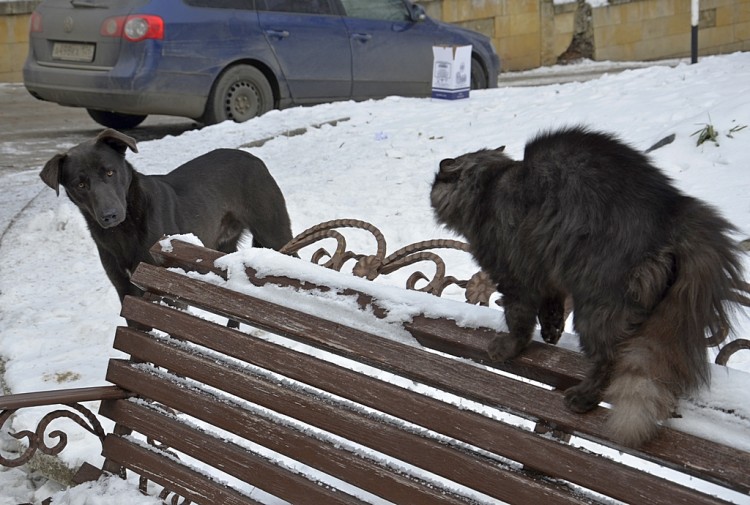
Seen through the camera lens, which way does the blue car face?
facing away from the viewer and to the right of the viewer

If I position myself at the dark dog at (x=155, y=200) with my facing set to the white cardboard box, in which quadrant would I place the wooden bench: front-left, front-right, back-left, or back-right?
back-right

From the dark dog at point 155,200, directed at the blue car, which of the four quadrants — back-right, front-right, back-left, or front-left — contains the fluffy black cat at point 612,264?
back-right

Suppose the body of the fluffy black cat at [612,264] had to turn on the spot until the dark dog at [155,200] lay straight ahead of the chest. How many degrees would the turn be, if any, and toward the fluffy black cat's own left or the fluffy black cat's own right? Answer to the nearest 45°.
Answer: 0° — it already faces it

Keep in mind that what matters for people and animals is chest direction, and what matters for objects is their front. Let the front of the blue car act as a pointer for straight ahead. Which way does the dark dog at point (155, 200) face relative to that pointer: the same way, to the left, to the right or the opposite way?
the opposite way

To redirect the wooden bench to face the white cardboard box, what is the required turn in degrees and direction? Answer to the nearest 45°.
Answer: approximately 135° to its right

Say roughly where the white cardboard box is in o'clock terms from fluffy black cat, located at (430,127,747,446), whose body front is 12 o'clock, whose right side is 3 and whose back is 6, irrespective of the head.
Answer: The white cardboard box is roughly at 1 o'clock from the fluffy black cat.

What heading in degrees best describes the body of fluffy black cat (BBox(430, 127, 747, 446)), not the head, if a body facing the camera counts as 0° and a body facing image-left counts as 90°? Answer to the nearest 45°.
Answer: approximately 135°

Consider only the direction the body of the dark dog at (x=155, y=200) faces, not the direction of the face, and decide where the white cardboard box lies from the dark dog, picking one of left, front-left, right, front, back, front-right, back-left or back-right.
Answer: back

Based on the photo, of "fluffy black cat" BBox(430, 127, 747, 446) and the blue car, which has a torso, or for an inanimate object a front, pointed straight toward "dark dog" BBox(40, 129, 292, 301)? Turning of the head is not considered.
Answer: "fluffy black cat" BBox(430, 127, 747, 446)

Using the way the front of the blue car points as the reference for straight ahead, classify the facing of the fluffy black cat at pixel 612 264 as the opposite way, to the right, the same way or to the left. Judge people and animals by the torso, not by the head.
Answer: to the left

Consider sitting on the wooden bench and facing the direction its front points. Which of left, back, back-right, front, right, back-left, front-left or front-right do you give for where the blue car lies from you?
back-right
